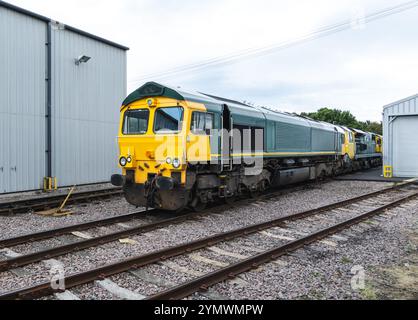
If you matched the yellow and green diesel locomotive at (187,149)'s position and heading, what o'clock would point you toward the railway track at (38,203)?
The railway track is roughly at 2 o'clock from the yellow and green diesel locomotive.

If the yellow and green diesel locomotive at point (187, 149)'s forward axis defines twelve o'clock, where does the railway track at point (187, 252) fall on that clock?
The railway track is roughly at 10 o'clock from the yellow and green diesel locomotive.

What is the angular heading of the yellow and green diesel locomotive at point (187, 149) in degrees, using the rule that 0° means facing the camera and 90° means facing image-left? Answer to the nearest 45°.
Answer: approximately 45°

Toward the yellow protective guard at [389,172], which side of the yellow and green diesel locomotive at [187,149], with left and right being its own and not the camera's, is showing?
back

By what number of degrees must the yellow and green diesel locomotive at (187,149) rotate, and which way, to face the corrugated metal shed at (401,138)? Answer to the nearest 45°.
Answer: approximately 180°

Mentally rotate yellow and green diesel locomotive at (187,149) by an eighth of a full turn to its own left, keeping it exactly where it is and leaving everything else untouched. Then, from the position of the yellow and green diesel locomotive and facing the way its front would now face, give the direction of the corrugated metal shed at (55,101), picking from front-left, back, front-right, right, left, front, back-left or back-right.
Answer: back-right
